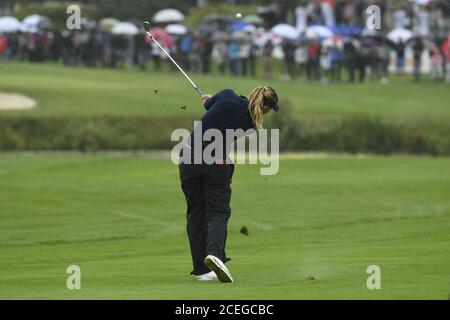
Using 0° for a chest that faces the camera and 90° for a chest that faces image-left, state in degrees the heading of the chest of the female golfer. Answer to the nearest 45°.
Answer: approximately 225°
